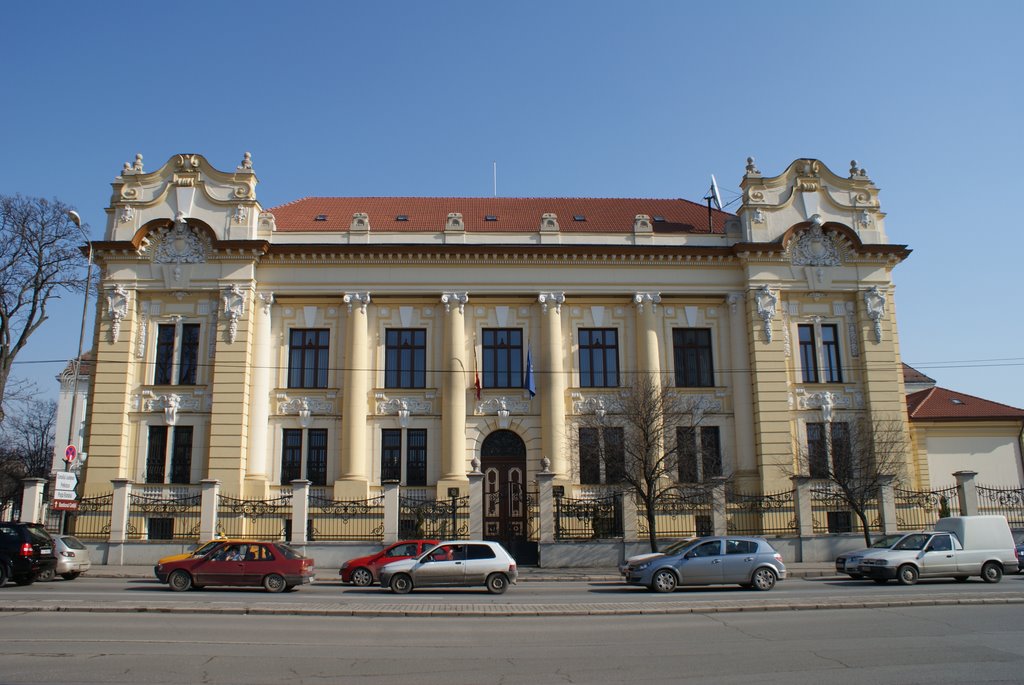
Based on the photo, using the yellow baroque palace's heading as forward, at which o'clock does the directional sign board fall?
The directional sign board is roughly at 2 o'clock from the yellow baroque palace.

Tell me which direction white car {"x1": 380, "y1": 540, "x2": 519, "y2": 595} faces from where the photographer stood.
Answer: facing to the left of the viewer

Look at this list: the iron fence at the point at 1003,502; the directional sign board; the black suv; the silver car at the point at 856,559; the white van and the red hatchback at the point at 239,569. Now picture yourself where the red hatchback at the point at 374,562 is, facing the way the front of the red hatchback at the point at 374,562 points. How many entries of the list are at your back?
3

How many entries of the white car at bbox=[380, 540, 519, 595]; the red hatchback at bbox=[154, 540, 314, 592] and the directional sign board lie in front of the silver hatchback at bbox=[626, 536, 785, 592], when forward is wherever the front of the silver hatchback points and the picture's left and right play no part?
3

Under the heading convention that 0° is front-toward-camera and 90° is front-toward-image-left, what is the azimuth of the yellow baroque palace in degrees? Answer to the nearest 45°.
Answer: approximately 0°

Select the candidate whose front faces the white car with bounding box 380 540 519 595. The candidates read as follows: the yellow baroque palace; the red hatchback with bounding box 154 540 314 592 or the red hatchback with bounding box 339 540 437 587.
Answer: the yellow baroque palace

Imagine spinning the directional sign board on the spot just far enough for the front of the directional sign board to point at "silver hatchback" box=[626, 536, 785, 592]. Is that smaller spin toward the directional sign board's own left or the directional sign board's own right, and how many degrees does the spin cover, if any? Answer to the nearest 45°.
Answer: approximately 45° to the directional sign board's own left

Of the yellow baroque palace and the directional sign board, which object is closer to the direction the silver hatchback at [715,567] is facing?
the directional sign board

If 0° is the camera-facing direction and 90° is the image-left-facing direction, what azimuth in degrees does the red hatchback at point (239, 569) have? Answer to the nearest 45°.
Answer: approximately 90°

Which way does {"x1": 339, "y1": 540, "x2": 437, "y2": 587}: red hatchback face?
to the viewer's left

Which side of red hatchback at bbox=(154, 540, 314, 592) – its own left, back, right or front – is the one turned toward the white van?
back

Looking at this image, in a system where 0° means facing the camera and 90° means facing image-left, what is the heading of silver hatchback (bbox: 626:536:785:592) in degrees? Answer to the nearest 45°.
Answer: approximately 90°

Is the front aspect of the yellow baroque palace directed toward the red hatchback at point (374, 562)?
yes

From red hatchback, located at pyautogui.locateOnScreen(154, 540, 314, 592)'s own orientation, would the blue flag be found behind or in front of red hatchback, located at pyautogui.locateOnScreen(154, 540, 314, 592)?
behind

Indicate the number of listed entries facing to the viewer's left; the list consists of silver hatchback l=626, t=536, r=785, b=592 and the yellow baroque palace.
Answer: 1

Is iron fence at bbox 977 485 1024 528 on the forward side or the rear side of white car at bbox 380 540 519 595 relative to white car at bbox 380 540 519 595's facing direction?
on the rear side
